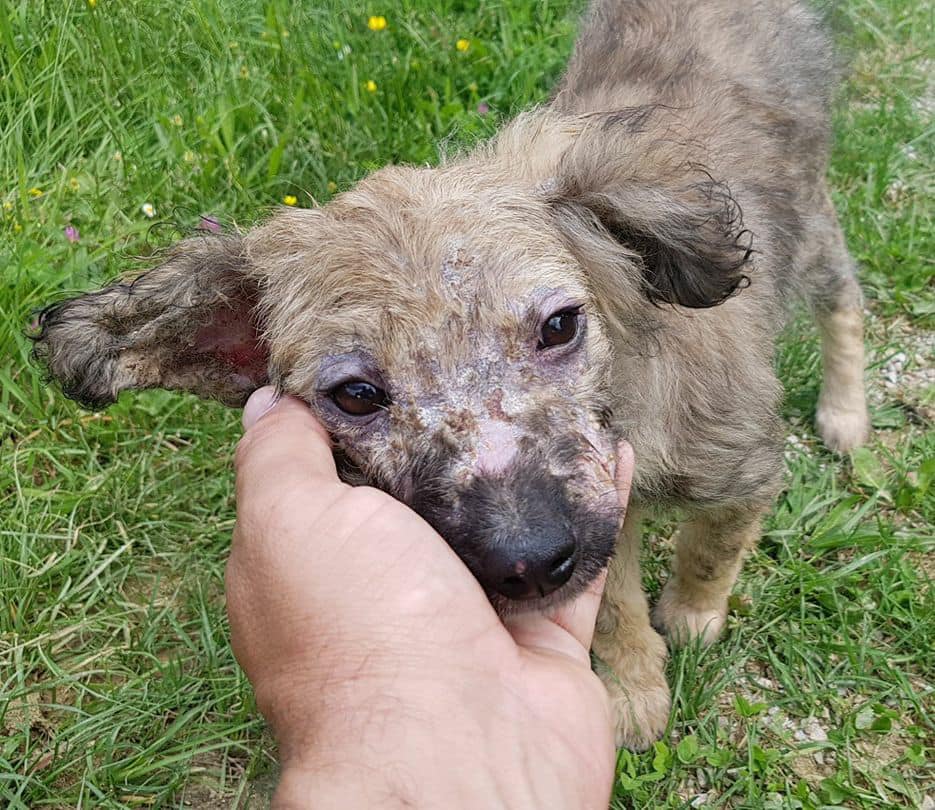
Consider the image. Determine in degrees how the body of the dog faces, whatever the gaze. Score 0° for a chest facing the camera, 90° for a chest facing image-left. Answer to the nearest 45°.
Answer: approximately 45°
